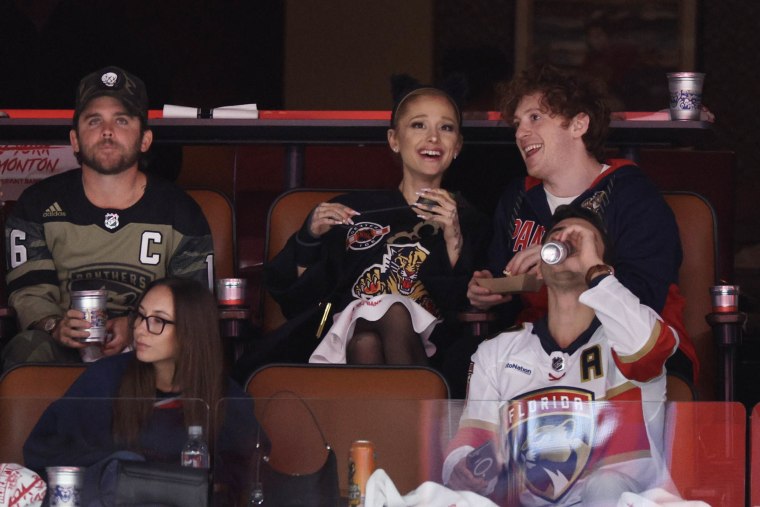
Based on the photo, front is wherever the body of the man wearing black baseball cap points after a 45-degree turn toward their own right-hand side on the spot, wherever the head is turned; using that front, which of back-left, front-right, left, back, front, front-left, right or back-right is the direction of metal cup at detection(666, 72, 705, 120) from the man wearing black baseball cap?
back-left

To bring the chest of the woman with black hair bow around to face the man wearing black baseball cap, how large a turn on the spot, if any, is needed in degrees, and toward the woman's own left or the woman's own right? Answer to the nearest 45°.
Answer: approximately 90° to the woman's own right

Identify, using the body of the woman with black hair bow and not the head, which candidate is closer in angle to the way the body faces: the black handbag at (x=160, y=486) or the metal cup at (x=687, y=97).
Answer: the black handbag

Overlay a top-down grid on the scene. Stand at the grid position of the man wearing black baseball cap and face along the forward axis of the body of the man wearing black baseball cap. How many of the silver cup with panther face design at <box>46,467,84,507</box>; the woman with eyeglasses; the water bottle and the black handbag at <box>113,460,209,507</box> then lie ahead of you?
4

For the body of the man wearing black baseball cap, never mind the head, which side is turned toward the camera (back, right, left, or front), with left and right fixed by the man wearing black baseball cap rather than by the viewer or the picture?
front

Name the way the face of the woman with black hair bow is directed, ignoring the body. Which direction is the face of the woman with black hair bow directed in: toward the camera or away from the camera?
toward the camera

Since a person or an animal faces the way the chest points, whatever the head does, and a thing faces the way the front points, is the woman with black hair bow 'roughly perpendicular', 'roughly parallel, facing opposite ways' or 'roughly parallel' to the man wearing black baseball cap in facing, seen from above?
roughly parallel

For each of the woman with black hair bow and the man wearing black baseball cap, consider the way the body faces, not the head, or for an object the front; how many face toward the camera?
2

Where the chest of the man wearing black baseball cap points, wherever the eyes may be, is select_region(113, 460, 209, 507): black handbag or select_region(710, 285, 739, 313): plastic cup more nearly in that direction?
the black handbag

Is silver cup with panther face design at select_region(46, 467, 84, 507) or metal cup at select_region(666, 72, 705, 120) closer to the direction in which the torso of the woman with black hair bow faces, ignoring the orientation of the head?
the silver cup with panther face design

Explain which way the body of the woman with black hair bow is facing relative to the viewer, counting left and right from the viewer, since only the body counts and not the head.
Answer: facing the viewer

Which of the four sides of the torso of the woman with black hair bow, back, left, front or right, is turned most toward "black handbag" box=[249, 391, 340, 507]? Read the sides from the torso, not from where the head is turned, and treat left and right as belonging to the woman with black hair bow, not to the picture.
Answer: front

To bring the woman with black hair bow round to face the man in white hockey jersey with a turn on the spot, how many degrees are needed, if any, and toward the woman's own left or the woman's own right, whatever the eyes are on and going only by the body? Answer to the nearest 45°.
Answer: approximately 45° to the woman's own left

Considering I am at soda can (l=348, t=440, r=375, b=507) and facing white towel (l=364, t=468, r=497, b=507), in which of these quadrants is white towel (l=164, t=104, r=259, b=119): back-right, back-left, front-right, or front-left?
back-left

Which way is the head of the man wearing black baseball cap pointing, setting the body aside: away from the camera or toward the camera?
toward the camera
